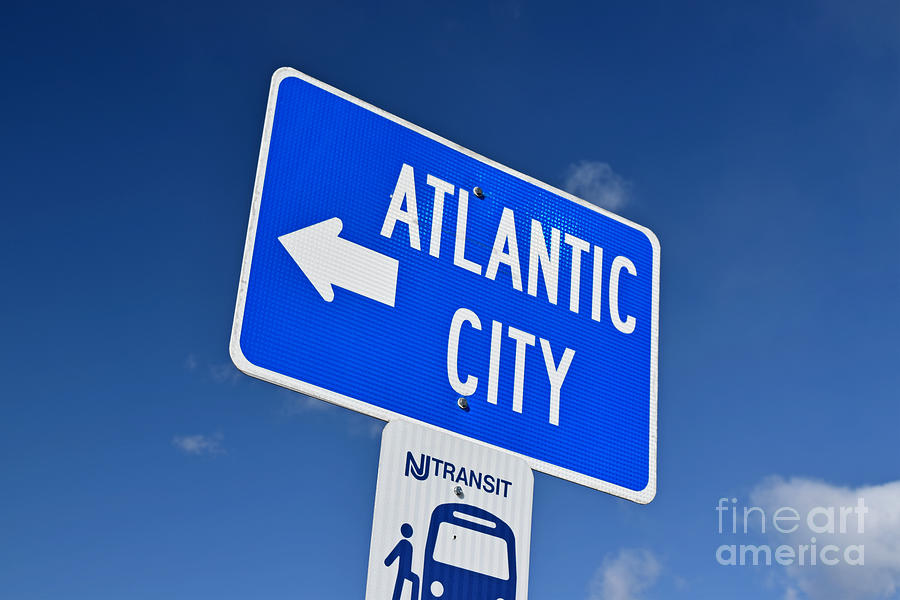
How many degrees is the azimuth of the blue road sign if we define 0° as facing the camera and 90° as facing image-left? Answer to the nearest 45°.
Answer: approximately 315°
